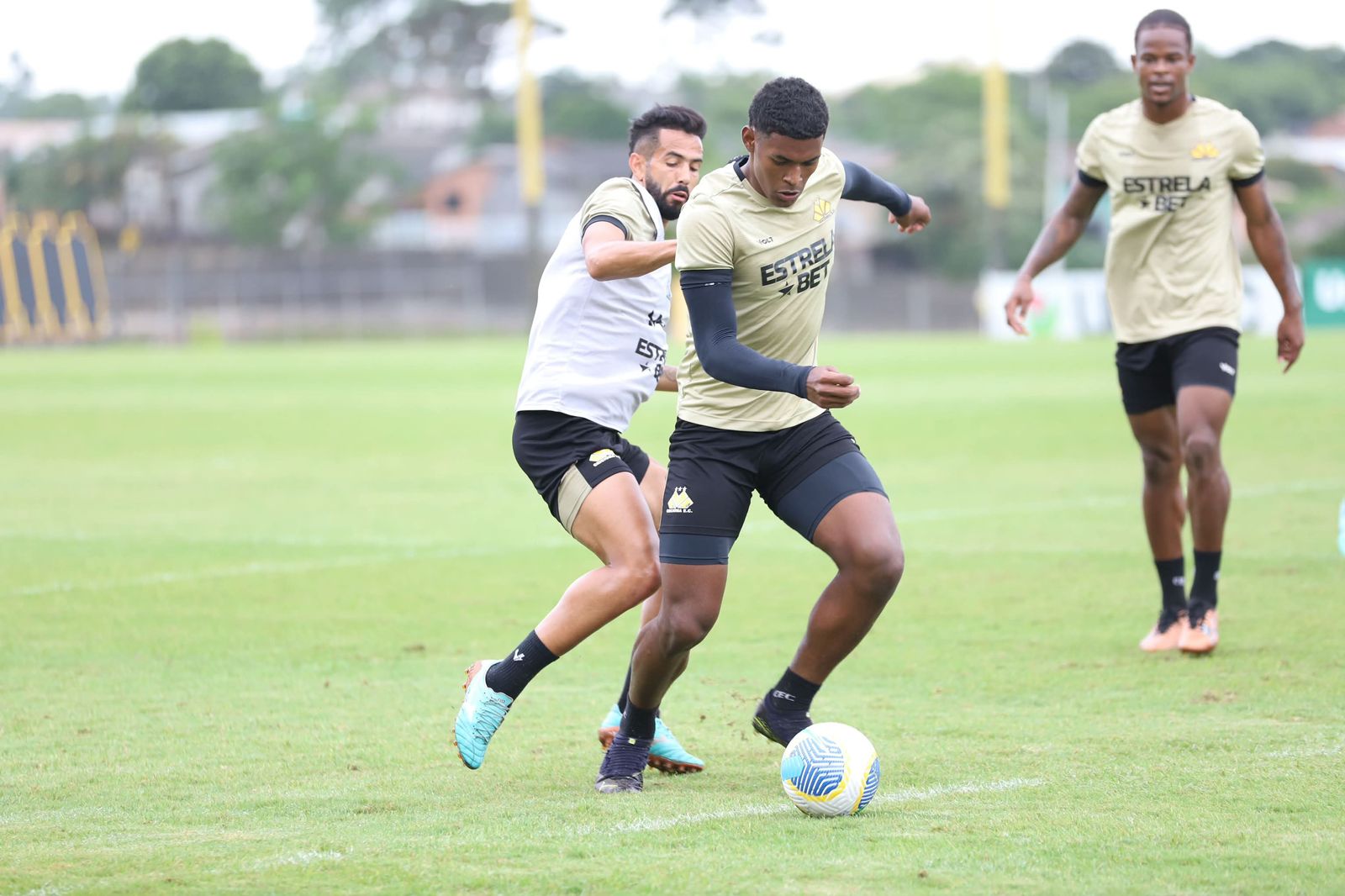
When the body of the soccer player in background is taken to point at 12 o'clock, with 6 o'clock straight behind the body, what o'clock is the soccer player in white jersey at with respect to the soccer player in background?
The soccer player in white jersey is roughly at 1 o'clock from the soccer player in background.

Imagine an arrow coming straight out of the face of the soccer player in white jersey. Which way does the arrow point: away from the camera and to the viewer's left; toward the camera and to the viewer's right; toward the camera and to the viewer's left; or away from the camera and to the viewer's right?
toward the camera and to the viewer's right

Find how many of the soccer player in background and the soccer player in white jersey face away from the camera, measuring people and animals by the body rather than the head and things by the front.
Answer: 0

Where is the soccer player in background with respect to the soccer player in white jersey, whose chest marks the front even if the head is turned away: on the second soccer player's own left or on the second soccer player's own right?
on the second soccer player's own left

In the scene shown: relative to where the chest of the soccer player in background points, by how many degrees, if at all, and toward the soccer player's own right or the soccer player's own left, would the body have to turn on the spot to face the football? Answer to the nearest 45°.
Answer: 0° — they already face it

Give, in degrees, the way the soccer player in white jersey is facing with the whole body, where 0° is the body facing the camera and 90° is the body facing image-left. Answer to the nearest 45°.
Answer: approximately 315°

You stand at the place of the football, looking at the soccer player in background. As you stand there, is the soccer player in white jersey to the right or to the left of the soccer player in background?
left

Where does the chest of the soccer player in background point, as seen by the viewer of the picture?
toward the camera
